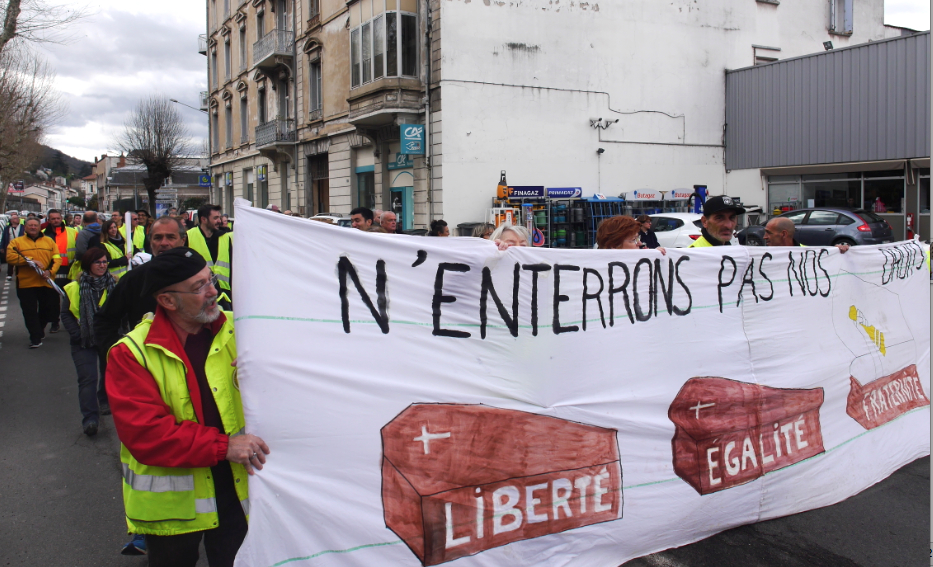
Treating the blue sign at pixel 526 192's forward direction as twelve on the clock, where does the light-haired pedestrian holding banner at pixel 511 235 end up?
The light-haired pedestrian holding banner is roughly at 12 o'clock from the blue sign.

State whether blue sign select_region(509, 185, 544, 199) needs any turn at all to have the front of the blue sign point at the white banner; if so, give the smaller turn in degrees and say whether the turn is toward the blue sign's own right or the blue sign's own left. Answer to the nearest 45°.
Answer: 0° — it already faces it

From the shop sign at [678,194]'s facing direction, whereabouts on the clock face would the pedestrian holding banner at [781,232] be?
The pedestrian holding banner is roughly at 12 o'clock from the shop sign.

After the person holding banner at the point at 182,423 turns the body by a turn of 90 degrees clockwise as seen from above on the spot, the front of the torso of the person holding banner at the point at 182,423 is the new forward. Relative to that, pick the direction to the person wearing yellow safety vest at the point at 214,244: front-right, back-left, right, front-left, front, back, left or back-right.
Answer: back-right

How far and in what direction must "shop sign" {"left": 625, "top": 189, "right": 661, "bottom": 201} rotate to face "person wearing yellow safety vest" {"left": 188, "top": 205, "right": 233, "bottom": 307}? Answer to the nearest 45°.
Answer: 0° — it already faces them

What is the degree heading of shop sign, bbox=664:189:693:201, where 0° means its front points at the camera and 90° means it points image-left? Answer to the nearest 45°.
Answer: approximately 0°
